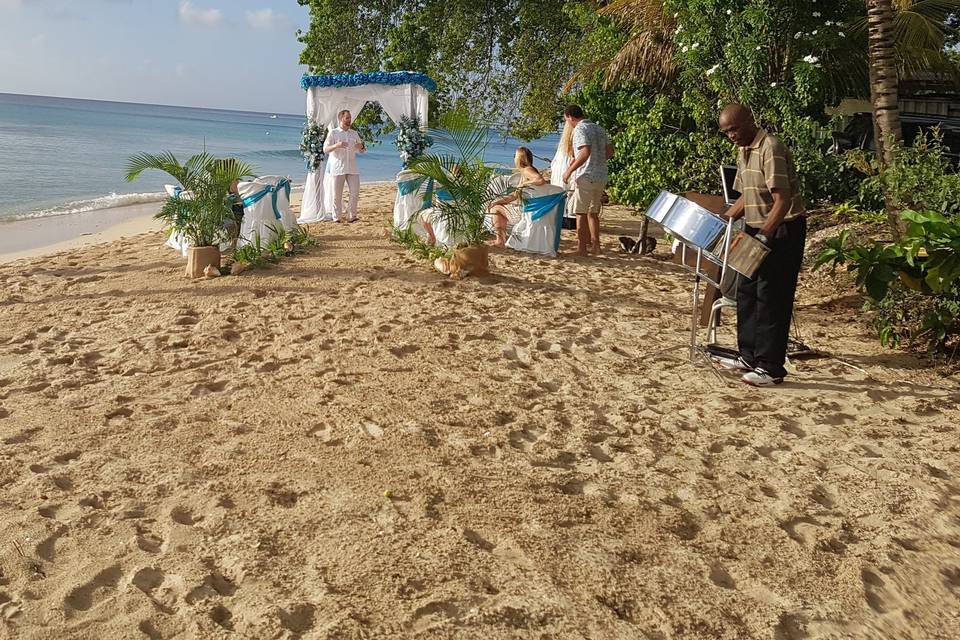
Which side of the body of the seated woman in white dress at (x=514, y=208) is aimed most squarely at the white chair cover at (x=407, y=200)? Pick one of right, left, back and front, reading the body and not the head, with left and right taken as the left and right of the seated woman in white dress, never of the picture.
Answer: front

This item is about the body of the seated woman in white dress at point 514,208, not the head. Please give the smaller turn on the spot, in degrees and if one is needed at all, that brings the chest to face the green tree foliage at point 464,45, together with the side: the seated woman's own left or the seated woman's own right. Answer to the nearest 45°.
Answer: approximately 90° to the seated woman's own right

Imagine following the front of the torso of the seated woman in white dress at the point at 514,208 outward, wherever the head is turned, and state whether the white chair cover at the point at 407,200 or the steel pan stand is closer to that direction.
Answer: the white chair cover

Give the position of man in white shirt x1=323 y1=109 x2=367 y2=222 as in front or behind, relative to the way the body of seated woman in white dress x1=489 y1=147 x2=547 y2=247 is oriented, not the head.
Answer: in front

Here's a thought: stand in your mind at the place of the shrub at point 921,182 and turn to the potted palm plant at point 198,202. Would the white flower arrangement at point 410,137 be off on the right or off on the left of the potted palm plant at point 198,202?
right

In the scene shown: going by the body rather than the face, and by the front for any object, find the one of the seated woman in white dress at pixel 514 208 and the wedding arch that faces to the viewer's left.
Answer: the seated woman in white dress

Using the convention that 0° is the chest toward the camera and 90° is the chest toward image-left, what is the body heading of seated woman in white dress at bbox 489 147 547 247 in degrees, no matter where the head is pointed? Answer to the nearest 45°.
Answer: approximately 90°

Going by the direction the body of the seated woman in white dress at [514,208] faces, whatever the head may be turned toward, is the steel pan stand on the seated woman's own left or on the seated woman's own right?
on the seated woman's own left

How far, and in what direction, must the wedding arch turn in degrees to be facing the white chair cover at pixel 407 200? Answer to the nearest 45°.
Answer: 0° — it already faces it

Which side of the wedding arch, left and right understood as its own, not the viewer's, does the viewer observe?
front

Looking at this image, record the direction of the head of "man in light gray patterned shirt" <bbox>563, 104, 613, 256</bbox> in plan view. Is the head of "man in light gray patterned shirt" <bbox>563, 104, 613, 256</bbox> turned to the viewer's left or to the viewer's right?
to the viewer's left

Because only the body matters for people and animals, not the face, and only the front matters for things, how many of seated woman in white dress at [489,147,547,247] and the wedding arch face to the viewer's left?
1

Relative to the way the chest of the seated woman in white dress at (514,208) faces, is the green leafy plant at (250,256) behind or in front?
in front

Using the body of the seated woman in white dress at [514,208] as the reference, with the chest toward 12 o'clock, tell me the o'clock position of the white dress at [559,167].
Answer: The white dress is roughly at 5 o'clock from the seated woman in white dress.

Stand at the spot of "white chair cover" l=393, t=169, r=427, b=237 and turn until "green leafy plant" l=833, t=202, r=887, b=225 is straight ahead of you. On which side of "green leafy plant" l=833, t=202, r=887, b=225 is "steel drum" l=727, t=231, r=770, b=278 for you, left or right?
right
